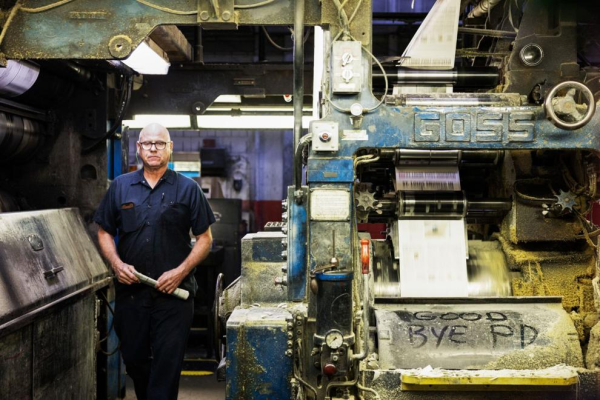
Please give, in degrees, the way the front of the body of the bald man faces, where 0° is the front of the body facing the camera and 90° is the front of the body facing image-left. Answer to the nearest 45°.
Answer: approximately 0°

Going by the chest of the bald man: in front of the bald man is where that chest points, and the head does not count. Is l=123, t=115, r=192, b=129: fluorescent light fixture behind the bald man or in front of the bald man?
behind

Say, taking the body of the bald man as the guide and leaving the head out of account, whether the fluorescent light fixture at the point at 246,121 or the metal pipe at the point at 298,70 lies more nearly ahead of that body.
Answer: the metal pipe

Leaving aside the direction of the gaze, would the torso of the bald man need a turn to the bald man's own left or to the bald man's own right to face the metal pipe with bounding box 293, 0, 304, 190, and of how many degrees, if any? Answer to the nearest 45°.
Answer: approximately 45° to the bald man's own left

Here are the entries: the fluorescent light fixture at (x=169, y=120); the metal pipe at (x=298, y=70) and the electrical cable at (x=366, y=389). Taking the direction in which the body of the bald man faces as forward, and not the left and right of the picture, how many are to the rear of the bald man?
1

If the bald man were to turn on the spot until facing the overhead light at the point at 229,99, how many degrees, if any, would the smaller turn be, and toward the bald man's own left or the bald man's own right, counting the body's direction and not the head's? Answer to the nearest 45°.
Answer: approximately 180°

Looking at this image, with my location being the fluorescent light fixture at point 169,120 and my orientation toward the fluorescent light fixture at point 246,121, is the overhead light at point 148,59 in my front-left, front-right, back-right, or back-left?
back-right

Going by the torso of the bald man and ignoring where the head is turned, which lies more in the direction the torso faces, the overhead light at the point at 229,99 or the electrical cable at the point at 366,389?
the electrical cable

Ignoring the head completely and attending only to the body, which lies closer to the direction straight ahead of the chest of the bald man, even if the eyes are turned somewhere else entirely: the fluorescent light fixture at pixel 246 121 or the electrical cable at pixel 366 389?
the electrical cable

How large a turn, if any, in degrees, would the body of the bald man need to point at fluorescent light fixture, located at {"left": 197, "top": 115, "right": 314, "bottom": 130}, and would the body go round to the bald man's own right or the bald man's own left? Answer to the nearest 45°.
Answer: approximately 180°
